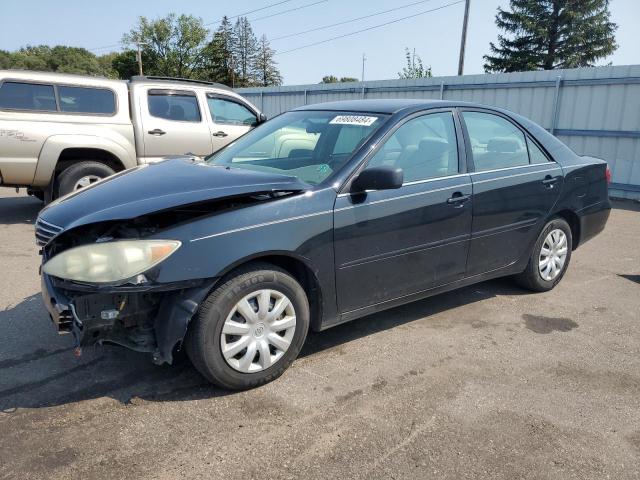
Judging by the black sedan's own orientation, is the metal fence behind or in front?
behind

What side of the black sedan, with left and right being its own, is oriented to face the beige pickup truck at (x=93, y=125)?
right

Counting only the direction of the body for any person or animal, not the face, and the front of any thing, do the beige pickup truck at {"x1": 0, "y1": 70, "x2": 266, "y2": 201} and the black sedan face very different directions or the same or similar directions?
very different directions

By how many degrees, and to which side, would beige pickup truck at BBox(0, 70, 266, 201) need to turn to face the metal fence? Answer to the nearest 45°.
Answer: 0° — it already faces it

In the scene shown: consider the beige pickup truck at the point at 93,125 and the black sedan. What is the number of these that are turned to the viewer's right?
1

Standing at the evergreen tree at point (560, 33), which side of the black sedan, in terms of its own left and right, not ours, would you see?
back

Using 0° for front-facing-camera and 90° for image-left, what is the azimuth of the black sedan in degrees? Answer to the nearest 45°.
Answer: approximately 45°

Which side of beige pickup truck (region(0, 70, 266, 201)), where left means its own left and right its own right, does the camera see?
right

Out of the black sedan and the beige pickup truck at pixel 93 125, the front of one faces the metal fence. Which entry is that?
the beige pickup truck

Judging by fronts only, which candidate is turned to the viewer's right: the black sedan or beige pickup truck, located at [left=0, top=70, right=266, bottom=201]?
the beige pickup truck

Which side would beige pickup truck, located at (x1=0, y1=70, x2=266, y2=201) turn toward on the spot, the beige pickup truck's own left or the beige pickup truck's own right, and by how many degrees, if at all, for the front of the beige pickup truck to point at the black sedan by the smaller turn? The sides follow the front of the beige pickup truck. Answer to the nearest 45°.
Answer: approximately 90° to the beige pickup truck's own right
